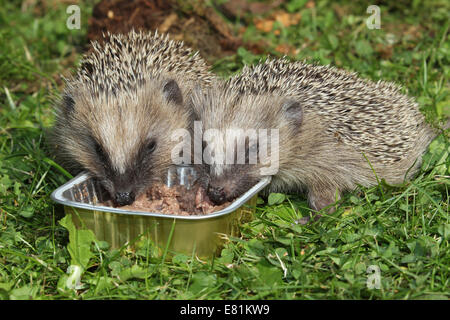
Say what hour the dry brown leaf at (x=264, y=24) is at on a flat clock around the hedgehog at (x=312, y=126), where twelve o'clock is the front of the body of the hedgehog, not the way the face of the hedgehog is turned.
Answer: The dry brown leaf is roughly at 4 o'clock from the hedgehog.

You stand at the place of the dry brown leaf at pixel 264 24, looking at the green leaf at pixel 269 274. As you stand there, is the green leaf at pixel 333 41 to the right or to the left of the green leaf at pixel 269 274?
left

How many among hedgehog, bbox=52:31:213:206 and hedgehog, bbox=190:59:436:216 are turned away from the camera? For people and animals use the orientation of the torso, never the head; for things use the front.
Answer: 0

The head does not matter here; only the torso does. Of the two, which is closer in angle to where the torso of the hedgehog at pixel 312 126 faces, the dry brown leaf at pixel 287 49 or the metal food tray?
the metal food tray

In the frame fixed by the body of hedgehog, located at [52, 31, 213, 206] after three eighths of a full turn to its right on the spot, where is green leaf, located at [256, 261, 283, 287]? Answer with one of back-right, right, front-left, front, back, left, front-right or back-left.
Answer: back

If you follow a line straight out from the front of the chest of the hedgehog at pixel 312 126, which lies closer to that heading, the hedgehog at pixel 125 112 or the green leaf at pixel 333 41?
the hedgehog

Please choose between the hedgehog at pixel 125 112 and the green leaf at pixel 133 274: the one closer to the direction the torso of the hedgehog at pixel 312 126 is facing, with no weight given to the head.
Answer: the green leaf

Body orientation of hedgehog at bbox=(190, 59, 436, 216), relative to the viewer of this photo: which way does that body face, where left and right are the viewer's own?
facing the viewer and to the left of the viewer

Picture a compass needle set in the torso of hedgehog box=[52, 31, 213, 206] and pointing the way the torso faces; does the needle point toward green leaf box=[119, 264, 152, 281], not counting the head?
yes

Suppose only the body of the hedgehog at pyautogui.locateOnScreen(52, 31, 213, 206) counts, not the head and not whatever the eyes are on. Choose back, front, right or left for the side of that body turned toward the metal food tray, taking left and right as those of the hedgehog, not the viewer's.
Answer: front

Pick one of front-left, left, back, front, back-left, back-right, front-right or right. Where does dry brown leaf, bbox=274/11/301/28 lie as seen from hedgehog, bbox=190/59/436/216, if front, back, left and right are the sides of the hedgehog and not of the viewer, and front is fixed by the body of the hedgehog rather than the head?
back-right

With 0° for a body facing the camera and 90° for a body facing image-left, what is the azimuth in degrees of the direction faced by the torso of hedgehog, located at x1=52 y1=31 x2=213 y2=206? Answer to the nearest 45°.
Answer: approximately 0°

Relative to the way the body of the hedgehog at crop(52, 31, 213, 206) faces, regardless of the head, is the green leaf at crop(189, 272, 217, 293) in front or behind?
in front

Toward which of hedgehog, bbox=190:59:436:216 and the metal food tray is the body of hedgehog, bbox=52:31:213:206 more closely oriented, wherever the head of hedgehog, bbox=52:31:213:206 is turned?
the metal food tray
